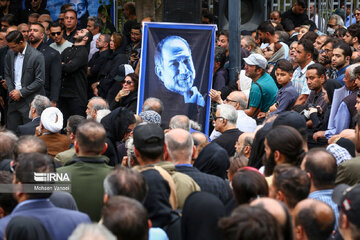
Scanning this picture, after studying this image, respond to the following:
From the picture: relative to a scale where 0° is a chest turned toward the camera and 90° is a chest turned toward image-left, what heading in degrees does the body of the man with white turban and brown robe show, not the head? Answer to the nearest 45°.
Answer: approximately 135°

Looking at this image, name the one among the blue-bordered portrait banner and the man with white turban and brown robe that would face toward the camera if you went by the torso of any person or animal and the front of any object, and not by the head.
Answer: the blue-bordered portrait banner

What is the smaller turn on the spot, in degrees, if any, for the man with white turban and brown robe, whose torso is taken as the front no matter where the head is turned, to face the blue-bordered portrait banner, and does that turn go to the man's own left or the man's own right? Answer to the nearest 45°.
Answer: approximately 90° to the man's own right

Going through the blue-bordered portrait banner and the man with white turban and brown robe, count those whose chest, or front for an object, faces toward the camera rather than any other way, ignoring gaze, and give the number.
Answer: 1

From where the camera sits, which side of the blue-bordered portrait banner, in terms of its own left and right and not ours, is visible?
front

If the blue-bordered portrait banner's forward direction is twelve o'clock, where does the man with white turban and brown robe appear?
The man with white turban and brown robe is roughly at 1 o'clock from the blue-bordered portrait banner.
